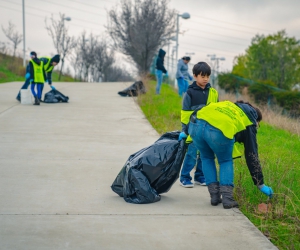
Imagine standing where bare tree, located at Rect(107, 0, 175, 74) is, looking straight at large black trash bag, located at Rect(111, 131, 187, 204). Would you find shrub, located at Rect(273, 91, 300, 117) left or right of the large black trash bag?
left

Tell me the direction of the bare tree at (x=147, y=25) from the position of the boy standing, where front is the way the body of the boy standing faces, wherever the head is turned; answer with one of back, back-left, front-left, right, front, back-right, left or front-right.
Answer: back-left

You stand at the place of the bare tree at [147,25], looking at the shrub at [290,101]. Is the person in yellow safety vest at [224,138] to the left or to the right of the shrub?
right

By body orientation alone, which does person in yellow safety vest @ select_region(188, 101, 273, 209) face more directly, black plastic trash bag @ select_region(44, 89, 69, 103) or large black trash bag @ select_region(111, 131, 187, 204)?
the black plastic trash bag

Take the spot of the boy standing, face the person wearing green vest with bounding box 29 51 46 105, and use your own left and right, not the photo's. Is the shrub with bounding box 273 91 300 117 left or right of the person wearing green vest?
right

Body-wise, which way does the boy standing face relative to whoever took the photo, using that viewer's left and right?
facing the viewer and to the right of the viewer

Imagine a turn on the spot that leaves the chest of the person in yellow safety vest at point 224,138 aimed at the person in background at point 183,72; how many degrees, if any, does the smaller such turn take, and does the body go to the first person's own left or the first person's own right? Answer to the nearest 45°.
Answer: approximately 45° to the first person's own left

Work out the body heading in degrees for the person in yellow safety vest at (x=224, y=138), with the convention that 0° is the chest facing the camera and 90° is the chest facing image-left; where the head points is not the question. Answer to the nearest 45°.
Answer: approximately 225°

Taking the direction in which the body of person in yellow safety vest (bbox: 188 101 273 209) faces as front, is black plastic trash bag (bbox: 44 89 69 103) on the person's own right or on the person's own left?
on the person's own left

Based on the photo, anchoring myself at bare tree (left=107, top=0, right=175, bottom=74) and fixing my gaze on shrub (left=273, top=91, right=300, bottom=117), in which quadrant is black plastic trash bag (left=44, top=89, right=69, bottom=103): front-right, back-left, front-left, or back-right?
front-right

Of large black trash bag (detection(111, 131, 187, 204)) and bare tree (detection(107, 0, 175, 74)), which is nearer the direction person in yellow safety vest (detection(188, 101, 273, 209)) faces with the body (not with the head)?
the bare tree

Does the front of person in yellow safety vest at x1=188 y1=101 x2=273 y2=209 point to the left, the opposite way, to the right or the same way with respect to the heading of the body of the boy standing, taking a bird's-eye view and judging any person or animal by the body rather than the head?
to the left

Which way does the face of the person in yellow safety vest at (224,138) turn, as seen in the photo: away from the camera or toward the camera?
away from the camera

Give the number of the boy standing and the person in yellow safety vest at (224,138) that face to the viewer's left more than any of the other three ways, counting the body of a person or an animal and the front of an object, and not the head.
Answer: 0
